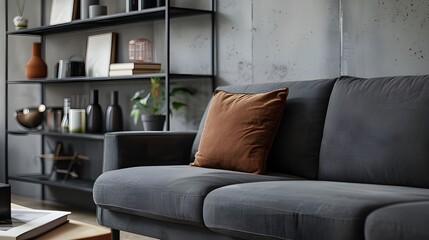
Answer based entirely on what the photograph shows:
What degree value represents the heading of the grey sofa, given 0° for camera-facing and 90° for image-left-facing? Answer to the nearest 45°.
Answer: approximately 45°

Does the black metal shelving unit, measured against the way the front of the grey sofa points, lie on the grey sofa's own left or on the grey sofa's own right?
on the grey sofa's own right

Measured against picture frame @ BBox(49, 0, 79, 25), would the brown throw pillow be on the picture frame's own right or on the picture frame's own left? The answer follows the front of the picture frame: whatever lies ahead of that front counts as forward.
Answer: on the picture frame's own left

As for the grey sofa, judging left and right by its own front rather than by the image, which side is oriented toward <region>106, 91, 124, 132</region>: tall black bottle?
right

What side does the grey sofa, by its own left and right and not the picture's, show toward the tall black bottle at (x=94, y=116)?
right

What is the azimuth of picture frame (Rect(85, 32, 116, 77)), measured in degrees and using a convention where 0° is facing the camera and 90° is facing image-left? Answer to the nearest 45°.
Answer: approximately 45°

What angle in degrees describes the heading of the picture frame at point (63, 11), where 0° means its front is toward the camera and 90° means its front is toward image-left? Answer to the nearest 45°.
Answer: approximately 45°
